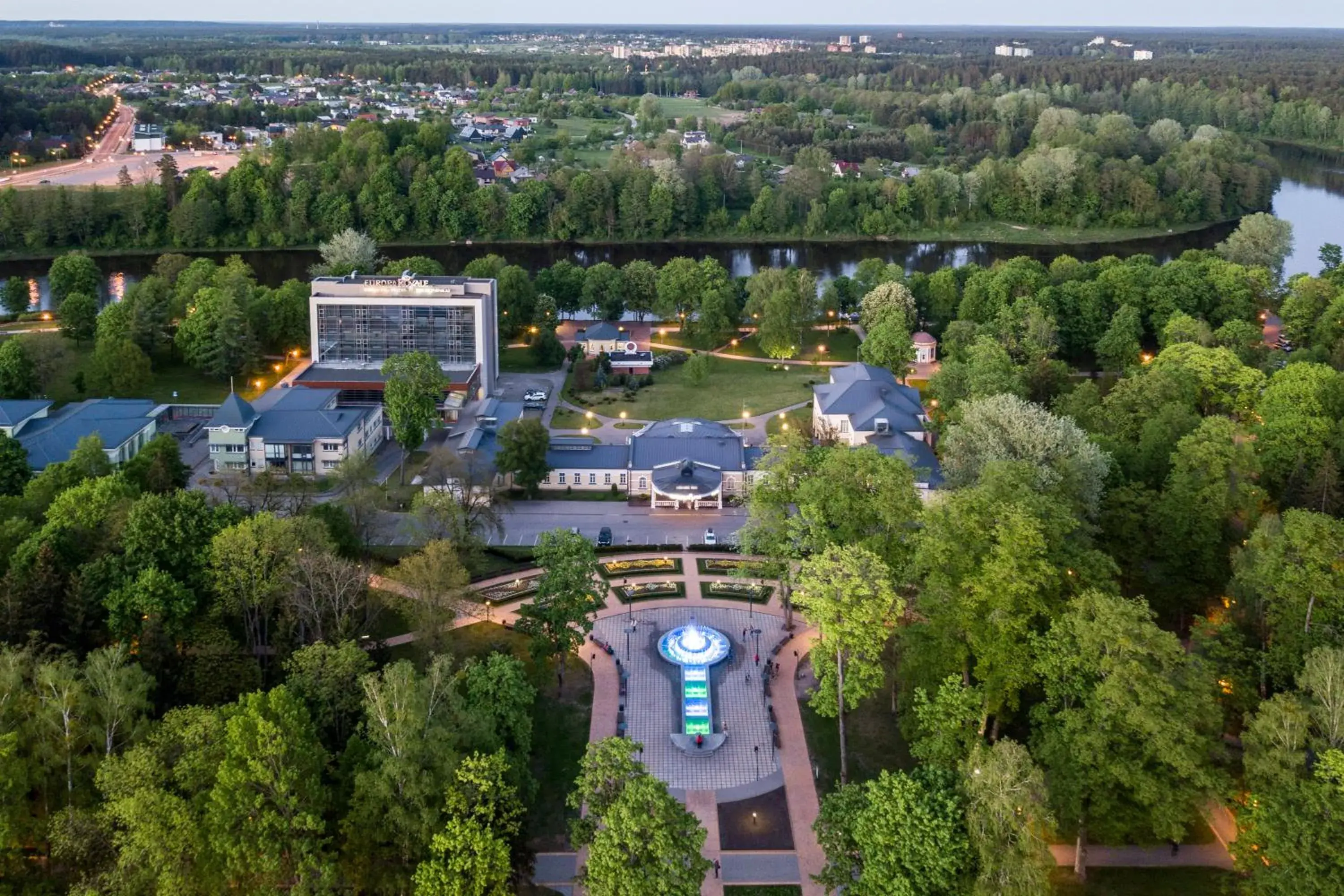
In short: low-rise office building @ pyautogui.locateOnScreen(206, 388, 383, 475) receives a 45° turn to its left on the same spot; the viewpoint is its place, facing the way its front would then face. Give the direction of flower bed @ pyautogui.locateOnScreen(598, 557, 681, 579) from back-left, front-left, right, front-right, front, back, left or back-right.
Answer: front

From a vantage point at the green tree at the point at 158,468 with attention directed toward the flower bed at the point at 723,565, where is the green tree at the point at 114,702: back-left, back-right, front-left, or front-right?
front-right

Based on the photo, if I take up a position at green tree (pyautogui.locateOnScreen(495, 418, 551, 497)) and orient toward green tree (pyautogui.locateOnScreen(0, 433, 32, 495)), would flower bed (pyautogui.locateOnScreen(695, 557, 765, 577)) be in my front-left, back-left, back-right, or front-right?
back-left

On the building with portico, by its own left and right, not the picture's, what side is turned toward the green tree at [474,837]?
front

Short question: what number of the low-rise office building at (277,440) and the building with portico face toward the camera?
2

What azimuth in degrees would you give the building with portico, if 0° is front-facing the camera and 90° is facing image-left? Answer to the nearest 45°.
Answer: approximately 0°

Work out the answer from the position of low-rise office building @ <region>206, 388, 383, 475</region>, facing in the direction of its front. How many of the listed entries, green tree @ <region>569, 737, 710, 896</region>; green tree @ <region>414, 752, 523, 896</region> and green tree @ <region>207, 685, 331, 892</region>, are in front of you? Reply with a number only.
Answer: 3

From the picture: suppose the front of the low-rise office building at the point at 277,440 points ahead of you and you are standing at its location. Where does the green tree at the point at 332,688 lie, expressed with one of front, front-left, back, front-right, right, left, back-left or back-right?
front

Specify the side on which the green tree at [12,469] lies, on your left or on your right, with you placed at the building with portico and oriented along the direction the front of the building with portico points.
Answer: on your right

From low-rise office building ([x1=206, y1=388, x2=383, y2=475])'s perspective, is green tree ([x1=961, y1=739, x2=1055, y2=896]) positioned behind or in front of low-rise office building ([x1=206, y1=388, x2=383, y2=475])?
in front

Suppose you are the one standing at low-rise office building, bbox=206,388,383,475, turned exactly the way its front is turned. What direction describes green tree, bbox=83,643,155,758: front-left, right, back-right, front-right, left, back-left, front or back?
front

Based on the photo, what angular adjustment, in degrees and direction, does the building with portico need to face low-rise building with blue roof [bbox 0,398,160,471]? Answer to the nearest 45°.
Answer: approximately 90° to its right

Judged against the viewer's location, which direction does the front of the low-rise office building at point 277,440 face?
facing the viewer

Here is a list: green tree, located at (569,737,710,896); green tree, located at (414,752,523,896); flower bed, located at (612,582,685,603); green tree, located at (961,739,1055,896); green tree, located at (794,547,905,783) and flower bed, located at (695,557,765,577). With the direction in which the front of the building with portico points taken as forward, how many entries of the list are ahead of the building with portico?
6

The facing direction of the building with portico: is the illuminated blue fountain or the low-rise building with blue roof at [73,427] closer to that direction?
the illuminated blue fountain

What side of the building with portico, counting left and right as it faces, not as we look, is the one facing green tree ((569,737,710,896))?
front
